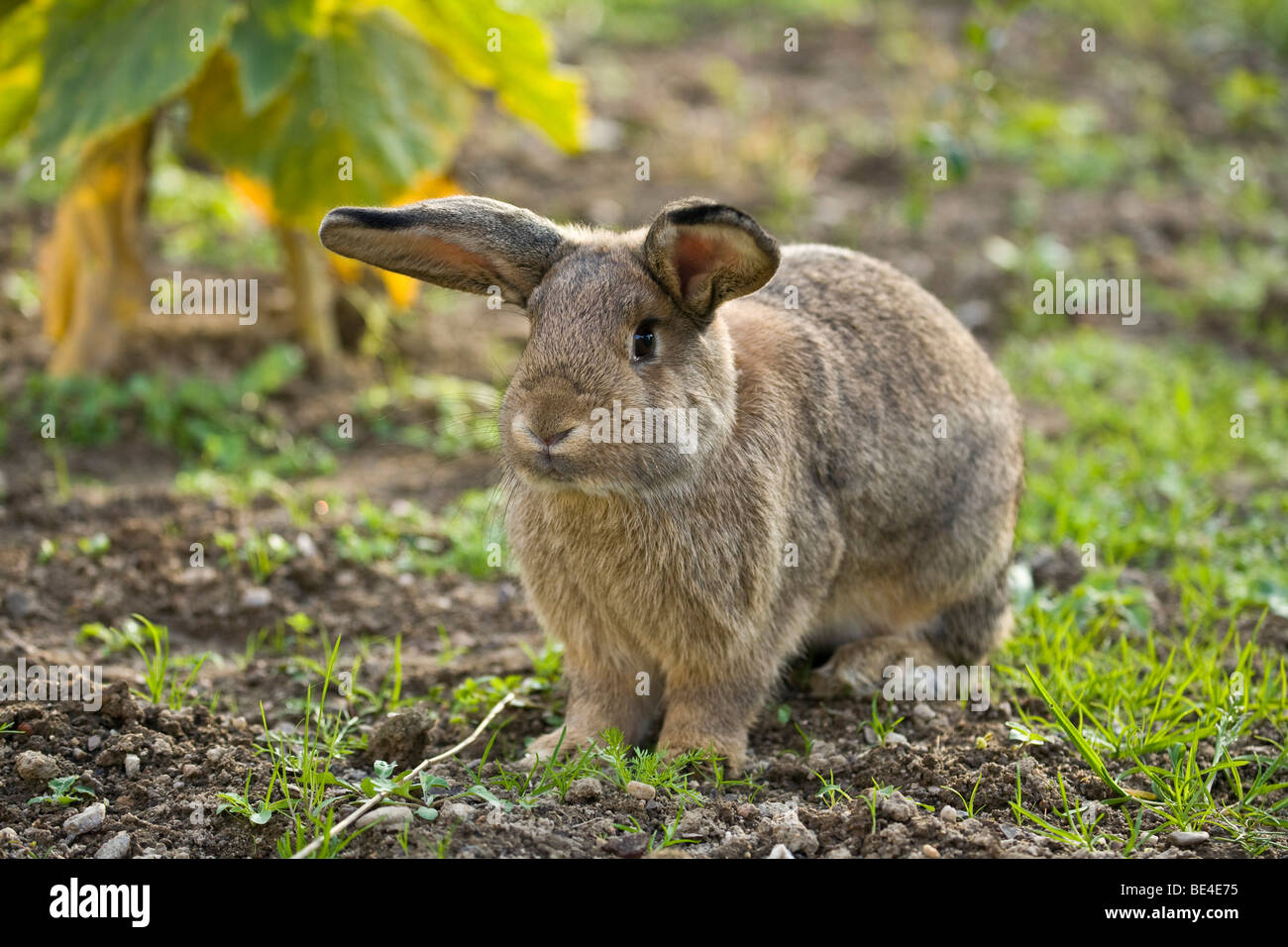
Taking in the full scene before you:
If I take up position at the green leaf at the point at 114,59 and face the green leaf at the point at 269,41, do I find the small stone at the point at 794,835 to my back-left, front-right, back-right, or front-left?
front-right

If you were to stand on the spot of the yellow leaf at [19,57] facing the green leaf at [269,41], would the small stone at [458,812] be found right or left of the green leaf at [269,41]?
right

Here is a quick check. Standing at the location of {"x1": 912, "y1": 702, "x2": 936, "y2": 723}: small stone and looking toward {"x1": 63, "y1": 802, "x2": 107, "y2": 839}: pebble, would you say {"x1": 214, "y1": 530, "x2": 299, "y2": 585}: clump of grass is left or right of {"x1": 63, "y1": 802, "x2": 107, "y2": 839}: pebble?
right

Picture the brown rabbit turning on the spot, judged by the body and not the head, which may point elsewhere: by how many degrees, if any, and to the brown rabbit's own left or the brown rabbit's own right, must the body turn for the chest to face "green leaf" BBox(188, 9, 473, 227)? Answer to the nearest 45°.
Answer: approximately 90° to the brown rabbit's own right

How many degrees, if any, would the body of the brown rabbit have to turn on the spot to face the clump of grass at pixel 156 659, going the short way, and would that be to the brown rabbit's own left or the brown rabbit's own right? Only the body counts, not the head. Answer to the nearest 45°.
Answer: approximately 45° to the brown rabbit's own right

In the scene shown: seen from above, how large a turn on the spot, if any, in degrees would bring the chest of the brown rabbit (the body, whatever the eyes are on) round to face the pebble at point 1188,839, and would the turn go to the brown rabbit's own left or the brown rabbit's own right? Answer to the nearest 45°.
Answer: approximately 90° to the brown rabbit's own left

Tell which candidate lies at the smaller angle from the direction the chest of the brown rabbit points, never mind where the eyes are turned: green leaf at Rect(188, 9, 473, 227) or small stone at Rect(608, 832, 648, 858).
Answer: the small stone

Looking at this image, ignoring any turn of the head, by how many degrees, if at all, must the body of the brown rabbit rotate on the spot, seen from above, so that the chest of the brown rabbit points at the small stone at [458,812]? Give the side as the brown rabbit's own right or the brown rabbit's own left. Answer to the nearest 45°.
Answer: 0° — it already faces it

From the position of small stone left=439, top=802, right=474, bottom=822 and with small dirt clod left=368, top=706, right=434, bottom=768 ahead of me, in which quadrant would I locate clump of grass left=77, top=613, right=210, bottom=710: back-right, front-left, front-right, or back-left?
front-left

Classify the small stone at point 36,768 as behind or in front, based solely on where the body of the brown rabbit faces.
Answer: in front

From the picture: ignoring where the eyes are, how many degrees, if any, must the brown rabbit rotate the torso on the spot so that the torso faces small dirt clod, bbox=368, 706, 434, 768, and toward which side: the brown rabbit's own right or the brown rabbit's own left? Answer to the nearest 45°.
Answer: approximately 45° to the brown rabbit's own right

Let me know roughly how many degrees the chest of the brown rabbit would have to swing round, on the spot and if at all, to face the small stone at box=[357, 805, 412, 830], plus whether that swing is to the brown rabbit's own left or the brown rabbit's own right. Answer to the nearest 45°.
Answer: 0° — it already faces it

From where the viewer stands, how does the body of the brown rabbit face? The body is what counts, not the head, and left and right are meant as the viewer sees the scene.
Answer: facing the viewer and to the left of the viewer

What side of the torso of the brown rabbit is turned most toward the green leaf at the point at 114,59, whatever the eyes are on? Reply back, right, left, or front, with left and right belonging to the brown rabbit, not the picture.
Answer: right

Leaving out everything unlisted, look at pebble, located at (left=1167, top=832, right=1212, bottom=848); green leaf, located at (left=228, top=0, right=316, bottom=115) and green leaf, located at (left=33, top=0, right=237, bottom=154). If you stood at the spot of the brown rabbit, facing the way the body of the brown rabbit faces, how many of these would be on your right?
2

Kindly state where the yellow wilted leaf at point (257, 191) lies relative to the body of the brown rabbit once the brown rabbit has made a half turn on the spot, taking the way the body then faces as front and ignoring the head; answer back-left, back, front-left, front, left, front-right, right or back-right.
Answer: left

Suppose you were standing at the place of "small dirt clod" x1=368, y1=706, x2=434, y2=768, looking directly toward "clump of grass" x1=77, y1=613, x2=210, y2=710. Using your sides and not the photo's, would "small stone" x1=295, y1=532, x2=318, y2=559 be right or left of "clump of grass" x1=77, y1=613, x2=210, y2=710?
right

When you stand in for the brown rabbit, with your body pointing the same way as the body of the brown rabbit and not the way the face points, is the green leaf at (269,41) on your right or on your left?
on your right
